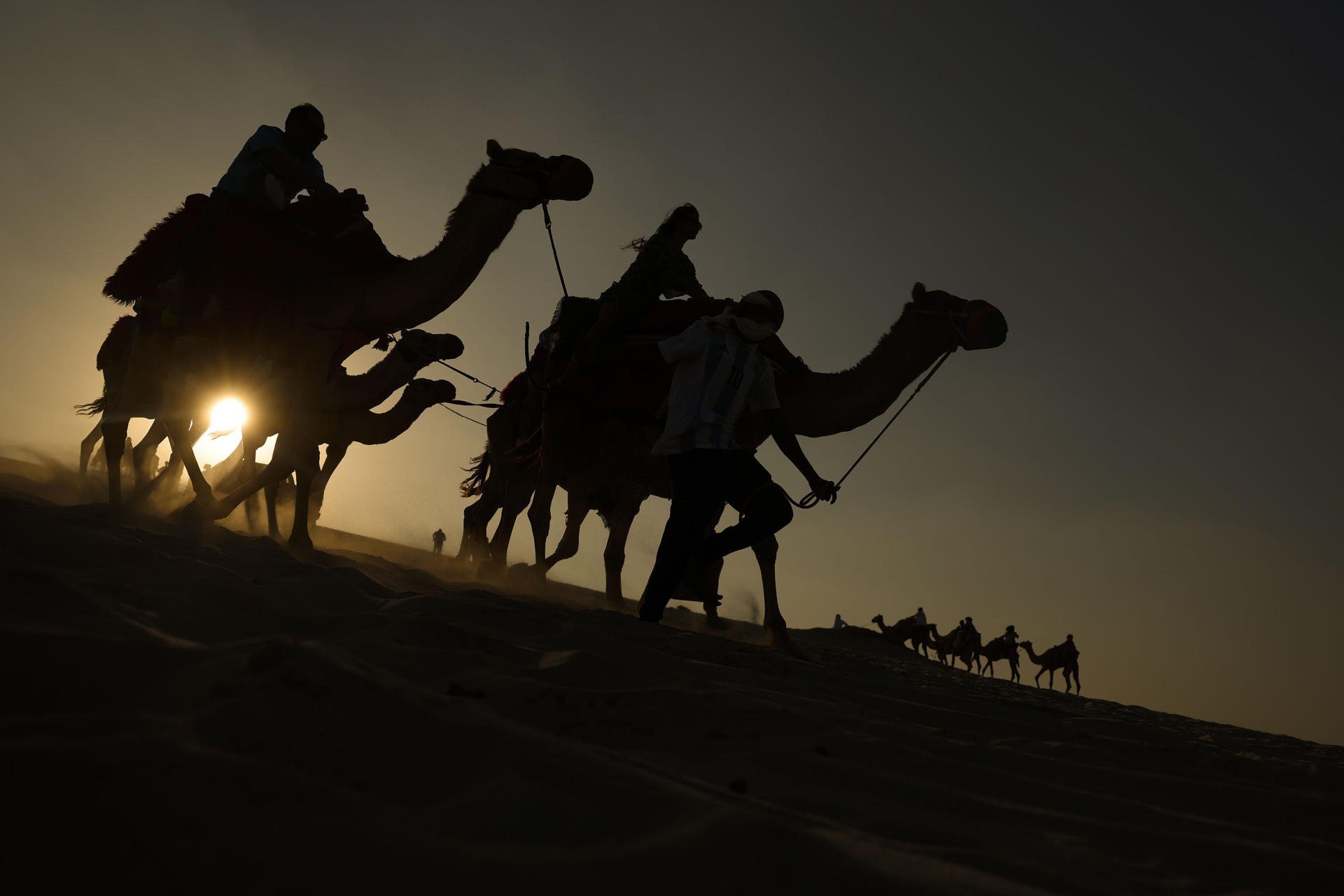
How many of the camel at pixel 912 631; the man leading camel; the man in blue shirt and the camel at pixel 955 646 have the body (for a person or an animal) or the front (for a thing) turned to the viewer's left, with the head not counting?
2

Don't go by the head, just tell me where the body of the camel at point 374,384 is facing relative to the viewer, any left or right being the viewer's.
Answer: facing to the right of the viewer

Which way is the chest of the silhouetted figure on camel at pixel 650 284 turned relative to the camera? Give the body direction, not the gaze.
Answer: to the viewer's right

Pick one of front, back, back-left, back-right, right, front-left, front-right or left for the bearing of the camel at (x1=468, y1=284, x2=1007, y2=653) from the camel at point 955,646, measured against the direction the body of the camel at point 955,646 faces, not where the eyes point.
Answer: left

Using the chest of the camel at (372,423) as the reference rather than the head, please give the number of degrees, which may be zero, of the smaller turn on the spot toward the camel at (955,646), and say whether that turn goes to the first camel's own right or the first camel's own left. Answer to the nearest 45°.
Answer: approximately 45° to the first camel's own left

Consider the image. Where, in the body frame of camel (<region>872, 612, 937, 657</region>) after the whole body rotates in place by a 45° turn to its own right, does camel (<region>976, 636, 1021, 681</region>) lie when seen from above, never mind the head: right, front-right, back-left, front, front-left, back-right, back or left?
right

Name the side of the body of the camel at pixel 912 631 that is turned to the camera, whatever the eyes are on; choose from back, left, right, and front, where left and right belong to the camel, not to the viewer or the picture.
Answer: left

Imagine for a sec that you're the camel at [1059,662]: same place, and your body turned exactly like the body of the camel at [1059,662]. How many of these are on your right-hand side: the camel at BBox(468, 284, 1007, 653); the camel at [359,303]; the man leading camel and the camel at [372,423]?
0

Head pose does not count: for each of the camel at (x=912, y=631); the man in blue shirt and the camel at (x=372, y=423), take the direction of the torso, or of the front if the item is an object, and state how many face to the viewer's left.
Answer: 1

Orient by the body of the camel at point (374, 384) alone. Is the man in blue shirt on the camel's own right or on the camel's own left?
on the camel's own right

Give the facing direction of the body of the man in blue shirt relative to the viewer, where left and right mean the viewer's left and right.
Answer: facing to the right of the viewer

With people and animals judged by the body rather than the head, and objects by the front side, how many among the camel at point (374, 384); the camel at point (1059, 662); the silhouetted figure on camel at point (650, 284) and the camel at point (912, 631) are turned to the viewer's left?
2

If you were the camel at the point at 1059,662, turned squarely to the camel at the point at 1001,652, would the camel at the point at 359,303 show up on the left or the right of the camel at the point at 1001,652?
left

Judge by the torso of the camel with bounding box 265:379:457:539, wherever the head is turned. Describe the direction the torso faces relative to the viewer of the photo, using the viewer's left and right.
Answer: facing to the right of the viewer

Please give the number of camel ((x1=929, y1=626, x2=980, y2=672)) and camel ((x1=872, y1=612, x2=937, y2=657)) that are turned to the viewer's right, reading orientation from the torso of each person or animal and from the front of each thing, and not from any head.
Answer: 0

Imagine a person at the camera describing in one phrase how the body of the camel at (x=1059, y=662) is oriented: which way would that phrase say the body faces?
to the viewer's left

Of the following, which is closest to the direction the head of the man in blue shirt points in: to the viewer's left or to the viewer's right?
to the viewer's right
